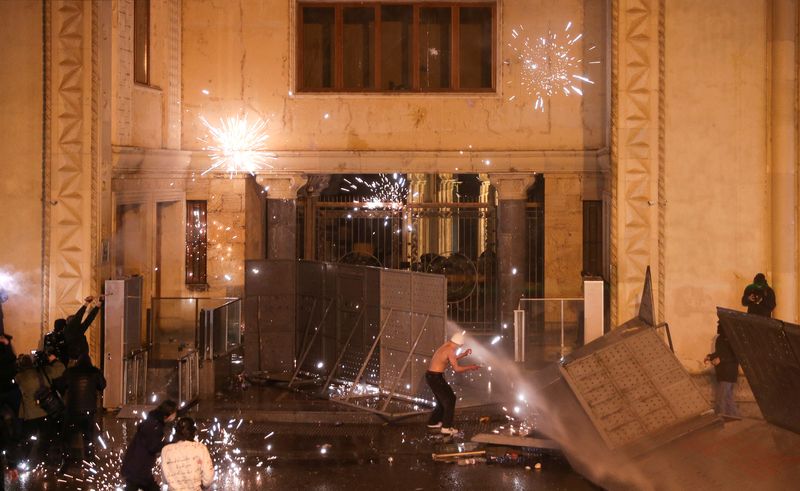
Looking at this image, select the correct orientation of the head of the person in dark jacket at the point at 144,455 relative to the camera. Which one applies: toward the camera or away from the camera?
away from the camera

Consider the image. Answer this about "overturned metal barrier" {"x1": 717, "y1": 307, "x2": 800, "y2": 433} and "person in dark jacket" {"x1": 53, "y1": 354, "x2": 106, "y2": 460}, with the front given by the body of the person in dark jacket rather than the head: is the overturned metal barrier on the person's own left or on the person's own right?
on the person's own right

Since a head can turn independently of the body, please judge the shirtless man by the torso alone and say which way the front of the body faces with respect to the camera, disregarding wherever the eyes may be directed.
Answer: to the viewer's right

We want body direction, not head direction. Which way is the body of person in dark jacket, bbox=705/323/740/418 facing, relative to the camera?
to the viewer's left

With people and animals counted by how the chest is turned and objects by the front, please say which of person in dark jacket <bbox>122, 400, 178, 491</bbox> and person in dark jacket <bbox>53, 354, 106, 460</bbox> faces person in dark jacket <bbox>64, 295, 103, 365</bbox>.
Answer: person in dark jacket <bbox>53, 354, 106, 460</bbox>

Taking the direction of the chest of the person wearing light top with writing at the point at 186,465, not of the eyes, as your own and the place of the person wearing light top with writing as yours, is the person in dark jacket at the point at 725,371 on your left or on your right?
on your right

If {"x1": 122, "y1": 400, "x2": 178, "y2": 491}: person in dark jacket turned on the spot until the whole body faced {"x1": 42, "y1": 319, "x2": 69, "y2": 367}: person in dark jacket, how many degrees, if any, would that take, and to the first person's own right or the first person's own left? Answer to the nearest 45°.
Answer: approximately 90° to the first person's own left

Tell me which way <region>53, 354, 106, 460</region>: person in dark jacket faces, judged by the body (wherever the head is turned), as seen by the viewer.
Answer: away from the camera
